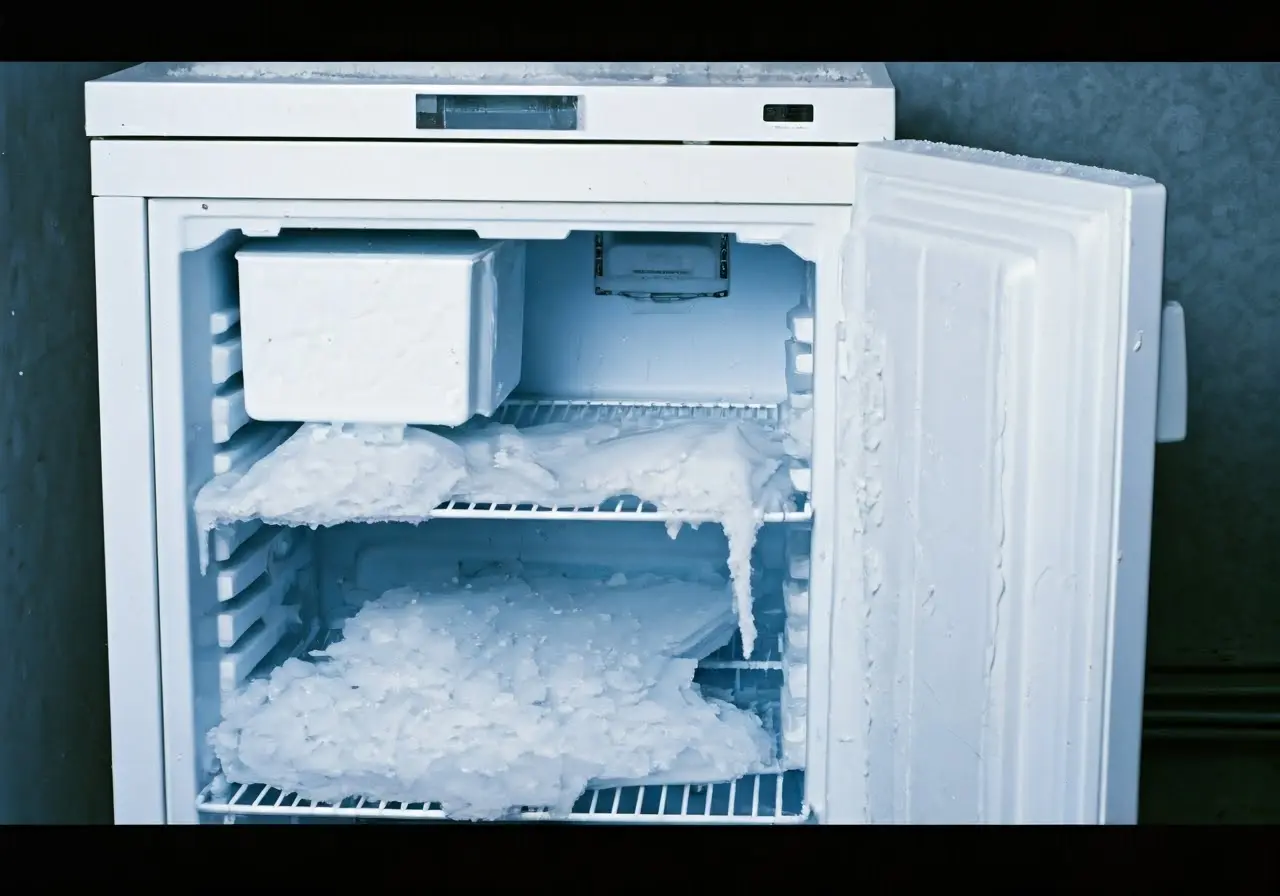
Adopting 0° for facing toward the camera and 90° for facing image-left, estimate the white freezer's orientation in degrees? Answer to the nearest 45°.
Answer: approximately 0°
